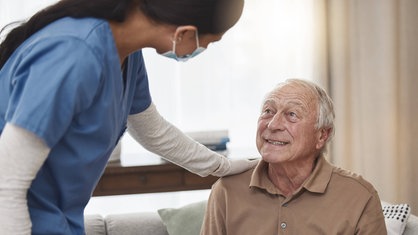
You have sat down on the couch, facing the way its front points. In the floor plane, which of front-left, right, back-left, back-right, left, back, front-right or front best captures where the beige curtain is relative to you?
back-left

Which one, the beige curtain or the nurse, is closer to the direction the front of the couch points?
the nurse

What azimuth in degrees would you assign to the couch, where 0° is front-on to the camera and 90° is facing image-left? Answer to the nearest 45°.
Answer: approximately 0°

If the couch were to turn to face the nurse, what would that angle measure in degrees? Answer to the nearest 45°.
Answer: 0° — it already faces them
